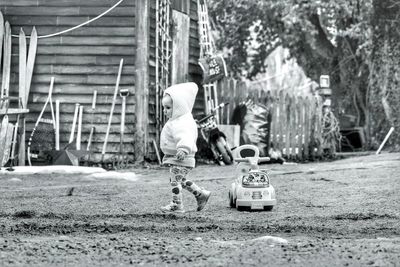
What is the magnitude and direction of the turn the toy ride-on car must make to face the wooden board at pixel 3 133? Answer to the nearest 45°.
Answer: approximately 135° to its right

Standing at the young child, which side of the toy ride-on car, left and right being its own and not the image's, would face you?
right

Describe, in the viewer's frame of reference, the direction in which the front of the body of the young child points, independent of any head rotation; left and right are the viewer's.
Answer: facing to the left of the viewer

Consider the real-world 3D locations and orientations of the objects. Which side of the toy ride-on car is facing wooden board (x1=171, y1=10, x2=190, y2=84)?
back

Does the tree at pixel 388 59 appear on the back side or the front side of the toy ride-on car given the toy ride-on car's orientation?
on the back side

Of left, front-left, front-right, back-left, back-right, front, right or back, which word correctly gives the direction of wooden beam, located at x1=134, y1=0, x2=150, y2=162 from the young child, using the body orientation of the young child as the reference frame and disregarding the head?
right

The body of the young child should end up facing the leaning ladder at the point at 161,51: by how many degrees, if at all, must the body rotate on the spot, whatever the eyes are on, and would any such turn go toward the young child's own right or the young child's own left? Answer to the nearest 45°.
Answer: approximately 90° to the young child's own right

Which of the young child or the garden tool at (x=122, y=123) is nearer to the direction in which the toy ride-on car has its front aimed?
the young child

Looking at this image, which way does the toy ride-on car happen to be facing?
toward the camera

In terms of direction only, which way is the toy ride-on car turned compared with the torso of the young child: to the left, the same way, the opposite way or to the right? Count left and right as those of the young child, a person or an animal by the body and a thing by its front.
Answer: to the left

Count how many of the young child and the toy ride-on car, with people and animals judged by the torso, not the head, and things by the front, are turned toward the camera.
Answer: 1

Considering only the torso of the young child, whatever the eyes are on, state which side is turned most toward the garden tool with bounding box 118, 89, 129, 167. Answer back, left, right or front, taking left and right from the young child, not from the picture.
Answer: right

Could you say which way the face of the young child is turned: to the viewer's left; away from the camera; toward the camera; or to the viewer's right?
to the viewer's left
